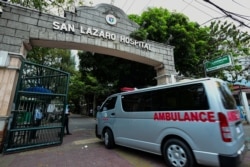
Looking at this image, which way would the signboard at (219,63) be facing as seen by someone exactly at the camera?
facing the viewer and to the left of the viewer

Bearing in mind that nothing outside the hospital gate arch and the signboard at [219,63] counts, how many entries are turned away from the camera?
0

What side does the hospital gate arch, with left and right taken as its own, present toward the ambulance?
front

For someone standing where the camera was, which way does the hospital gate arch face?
facing the viewer and to the right of the viewer

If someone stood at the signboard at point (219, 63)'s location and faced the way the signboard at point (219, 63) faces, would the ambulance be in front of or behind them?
in front

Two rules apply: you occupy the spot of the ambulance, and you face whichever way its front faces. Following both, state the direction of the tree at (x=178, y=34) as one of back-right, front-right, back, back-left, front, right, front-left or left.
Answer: front-right

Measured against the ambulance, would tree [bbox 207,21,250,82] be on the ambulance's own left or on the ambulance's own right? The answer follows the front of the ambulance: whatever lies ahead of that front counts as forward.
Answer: on the ambulance's own right

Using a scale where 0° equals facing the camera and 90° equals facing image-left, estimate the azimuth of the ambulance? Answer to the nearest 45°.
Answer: approximately 135°

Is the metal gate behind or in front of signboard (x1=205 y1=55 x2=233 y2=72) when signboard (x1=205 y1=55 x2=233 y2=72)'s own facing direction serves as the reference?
in front

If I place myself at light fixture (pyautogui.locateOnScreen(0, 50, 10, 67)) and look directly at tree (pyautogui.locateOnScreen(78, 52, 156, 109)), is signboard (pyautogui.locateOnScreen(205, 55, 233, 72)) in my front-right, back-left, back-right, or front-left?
front-right

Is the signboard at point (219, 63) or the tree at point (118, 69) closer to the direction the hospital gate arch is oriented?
the signboard

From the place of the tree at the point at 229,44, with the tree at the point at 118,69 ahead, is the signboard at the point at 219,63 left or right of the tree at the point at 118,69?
left

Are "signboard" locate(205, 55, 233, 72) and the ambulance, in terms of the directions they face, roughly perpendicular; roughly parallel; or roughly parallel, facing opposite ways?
roughly perpendicular
